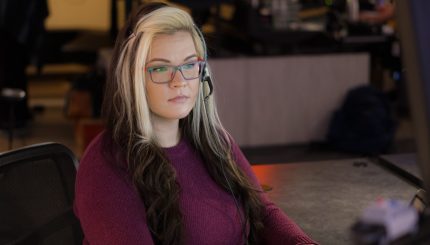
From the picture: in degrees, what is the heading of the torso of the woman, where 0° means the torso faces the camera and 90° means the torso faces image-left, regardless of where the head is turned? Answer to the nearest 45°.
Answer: approximately 315°
